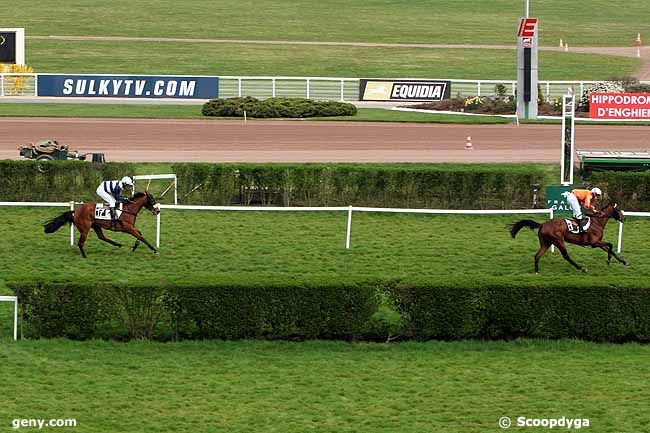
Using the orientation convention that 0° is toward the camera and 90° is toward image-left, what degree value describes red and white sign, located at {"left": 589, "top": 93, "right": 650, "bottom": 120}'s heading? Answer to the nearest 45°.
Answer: approximately 0°

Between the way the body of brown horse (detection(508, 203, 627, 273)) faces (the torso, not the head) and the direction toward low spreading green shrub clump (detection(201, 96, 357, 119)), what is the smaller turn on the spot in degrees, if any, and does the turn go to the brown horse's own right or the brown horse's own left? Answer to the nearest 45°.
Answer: approximately 135° to the brown horse's own left

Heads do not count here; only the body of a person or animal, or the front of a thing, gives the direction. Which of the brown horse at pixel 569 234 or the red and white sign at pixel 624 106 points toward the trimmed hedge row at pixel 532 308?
the red and white sign

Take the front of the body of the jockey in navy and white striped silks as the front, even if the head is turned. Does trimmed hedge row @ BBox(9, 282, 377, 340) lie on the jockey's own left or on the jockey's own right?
on the jockey's own right

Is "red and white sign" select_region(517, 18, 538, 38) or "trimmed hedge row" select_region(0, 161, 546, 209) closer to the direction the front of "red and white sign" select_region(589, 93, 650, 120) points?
the trimmed hedge row

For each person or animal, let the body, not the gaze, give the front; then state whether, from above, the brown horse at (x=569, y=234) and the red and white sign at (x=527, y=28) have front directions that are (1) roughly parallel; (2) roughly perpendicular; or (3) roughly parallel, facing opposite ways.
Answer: roughly perpendicular

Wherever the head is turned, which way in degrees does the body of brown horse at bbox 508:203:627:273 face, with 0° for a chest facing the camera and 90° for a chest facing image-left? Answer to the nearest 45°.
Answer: approximately 270°
